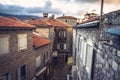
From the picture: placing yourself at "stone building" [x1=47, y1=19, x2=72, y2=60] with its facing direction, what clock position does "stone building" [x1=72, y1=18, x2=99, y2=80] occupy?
"stone building" [x1=72, y1=18, x2=99, y2=80] is roughly at 12 o'clock from "stone building" [x1=47, y1=19, x2=72, y2=60].

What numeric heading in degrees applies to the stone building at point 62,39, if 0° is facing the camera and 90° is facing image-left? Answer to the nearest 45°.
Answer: approximately 0°
